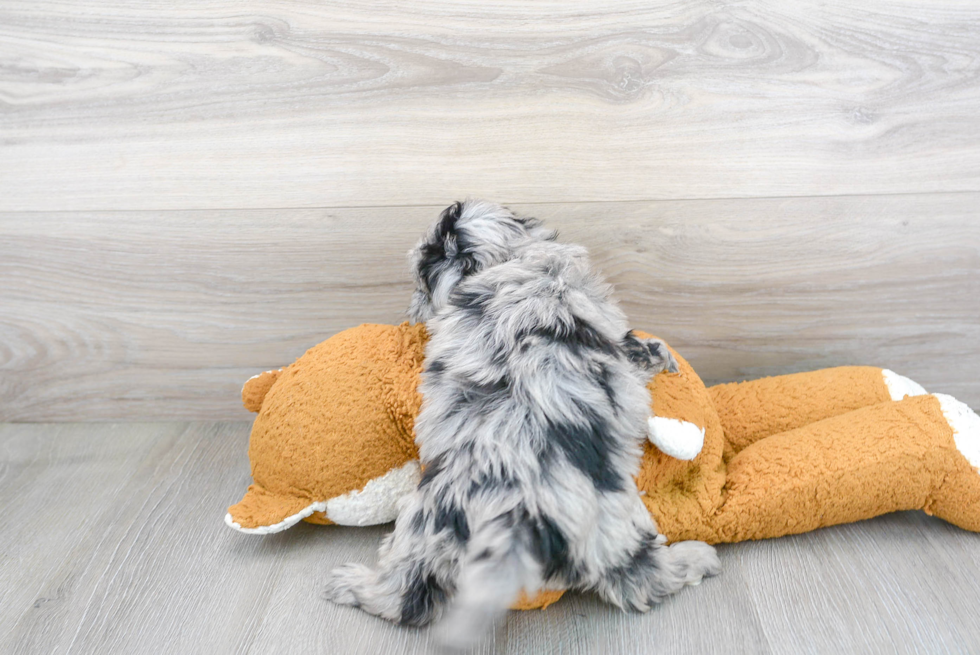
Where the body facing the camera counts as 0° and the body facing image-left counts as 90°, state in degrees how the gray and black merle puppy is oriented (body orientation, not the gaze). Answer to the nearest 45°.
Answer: approximately 180°
